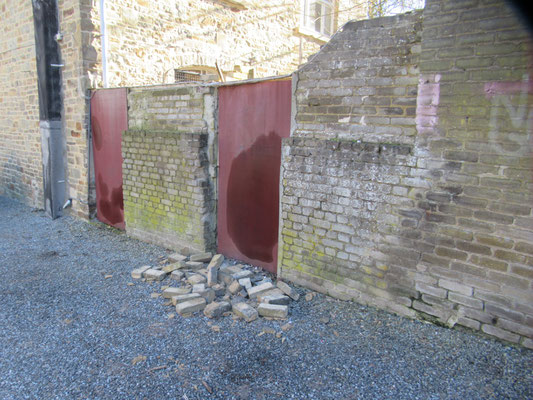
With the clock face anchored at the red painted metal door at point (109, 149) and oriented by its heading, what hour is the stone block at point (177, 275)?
The stone block is roughly at 10 o'clock from the red painted metal door.

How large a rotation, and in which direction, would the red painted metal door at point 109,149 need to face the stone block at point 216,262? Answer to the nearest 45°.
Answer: approximately 45° to its left

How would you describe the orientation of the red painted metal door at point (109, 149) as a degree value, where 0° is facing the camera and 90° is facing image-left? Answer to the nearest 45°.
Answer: approximately 45°

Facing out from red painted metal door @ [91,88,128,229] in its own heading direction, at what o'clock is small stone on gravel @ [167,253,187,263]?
The small stone on gravel is roughly at 10 o'clock from the red painted metal door.

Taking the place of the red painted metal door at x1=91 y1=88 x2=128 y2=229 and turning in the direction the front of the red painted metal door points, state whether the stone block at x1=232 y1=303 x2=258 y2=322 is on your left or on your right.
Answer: on your left

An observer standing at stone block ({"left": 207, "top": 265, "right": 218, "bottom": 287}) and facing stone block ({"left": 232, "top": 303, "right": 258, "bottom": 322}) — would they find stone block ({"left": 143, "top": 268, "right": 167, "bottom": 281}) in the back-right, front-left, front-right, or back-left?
back-right

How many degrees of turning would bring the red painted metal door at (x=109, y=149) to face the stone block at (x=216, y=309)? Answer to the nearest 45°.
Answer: approximately 45° to its left

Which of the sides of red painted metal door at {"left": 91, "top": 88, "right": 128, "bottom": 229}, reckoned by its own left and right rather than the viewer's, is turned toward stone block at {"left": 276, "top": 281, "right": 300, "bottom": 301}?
left

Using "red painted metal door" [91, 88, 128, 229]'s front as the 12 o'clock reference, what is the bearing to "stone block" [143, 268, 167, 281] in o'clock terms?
The stone block is roughly at 10 o'clock from the red painted metal door.

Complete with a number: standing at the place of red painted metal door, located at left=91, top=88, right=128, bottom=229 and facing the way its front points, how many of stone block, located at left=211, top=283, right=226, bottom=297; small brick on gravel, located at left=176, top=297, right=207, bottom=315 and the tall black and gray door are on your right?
1

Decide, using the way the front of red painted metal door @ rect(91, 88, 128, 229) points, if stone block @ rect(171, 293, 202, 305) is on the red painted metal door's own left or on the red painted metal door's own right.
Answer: on the red painted metal door's own left

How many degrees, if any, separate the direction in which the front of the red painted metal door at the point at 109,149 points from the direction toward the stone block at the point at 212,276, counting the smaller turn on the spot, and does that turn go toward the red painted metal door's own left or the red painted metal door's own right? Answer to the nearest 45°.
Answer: approximately 45° to the red painted metal door's own left

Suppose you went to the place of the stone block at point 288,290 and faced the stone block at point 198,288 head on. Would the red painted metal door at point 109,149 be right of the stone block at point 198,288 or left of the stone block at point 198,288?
right
